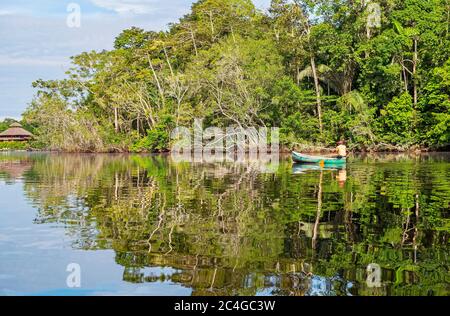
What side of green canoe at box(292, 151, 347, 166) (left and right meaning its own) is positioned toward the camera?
left
